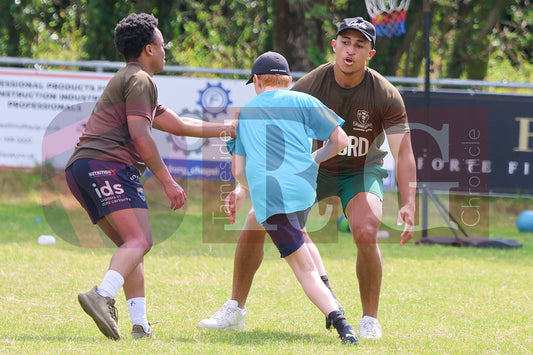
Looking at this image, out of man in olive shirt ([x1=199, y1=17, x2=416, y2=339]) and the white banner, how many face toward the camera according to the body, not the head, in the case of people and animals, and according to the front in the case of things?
2

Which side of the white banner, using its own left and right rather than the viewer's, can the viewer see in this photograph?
front

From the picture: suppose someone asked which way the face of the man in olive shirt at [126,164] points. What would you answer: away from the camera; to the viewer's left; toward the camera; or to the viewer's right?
to the viewer's right

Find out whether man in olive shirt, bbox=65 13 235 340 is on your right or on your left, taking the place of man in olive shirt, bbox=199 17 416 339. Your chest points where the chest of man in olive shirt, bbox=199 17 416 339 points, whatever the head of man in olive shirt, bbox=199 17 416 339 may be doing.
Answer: on your right

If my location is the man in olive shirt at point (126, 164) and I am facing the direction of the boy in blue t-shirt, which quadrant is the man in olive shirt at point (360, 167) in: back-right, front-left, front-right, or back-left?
front-left

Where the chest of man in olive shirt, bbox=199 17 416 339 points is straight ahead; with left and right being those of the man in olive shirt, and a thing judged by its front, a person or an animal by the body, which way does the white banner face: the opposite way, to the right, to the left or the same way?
the same way

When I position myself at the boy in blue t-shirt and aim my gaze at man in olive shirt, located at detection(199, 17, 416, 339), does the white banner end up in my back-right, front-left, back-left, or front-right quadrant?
front-left

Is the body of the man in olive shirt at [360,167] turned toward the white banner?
no

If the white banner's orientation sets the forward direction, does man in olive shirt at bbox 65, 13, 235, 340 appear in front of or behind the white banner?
in front

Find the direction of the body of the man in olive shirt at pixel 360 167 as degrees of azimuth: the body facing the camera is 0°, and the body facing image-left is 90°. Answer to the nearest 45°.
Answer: approximately 0°

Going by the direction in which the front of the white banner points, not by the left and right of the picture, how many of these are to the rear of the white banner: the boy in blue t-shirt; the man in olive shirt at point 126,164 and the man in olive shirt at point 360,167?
0

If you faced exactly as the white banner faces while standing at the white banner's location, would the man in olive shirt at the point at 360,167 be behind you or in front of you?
in front

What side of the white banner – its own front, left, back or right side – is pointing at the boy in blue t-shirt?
front
